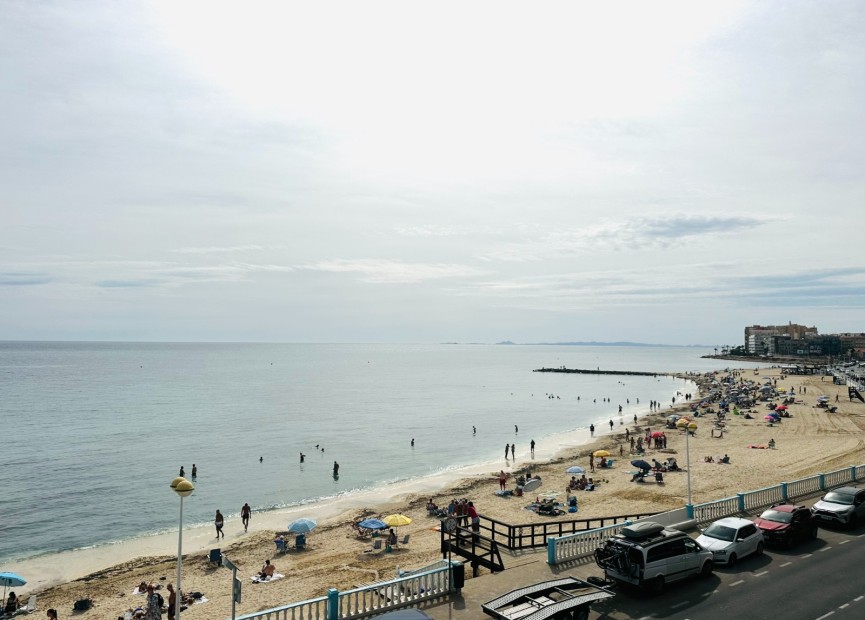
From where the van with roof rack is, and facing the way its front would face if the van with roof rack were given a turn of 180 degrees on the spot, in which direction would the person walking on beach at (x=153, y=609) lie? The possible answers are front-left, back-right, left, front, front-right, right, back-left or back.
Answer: front-right

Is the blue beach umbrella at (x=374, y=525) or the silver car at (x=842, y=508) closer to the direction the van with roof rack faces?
the silver car

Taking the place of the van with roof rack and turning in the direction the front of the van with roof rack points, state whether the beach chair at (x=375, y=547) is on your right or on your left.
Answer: on your left

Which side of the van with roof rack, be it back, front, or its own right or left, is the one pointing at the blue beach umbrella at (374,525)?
left

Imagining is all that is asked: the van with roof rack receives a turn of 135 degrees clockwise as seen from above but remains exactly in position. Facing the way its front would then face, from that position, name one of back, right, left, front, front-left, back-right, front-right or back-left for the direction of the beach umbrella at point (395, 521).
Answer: back-right

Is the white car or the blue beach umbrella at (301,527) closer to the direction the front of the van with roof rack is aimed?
the white car

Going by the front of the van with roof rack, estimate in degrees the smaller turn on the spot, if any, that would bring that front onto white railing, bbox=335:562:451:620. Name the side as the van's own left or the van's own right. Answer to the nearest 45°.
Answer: approximately 180°

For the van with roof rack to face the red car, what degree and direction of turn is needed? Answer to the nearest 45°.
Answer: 0° — it already faces it

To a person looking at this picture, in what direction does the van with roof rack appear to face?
facing away from the viewer and to the right of the viewer

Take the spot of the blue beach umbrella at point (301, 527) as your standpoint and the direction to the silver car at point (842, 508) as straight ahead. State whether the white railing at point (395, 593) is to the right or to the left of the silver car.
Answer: right

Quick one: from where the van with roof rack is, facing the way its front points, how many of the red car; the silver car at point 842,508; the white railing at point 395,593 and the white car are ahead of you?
3
